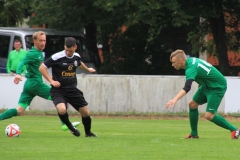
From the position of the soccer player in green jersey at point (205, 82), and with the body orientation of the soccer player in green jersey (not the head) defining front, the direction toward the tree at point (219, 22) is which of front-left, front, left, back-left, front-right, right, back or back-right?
right

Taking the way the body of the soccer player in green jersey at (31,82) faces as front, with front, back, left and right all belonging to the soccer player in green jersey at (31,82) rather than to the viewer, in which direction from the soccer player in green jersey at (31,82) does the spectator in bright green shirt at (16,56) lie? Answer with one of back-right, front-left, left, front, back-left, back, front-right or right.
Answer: left

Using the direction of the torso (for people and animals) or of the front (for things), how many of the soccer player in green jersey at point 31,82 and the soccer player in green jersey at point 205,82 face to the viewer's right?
1

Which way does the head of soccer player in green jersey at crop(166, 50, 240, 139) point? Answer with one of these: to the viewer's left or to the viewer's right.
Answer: to the viewer's left

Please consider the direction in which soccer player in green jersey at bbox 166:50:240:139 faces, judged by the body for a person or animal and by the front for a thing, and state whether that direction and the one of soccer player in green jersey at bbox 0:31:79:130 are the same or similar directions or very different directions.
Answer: very different directions

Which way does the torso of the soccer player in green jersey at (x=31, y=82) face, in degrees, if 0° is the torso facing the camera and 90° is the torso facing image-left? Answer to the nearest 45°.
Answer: approximately 270°

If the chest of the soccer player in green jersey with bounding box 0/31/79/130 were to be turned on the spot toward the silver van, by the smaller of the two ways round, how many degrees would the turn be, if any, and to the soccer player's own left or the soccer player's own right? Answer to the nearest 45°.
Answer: approximately 90° to the soccer player's own left

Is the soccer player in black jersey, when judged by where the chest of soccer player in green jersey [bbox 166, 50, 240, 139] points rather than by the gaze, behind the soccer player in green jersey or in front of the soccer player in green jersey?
in front

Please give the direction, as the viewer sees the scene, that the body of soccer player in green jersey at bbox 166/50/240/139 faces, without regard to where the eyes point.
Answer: to the viewer's left
